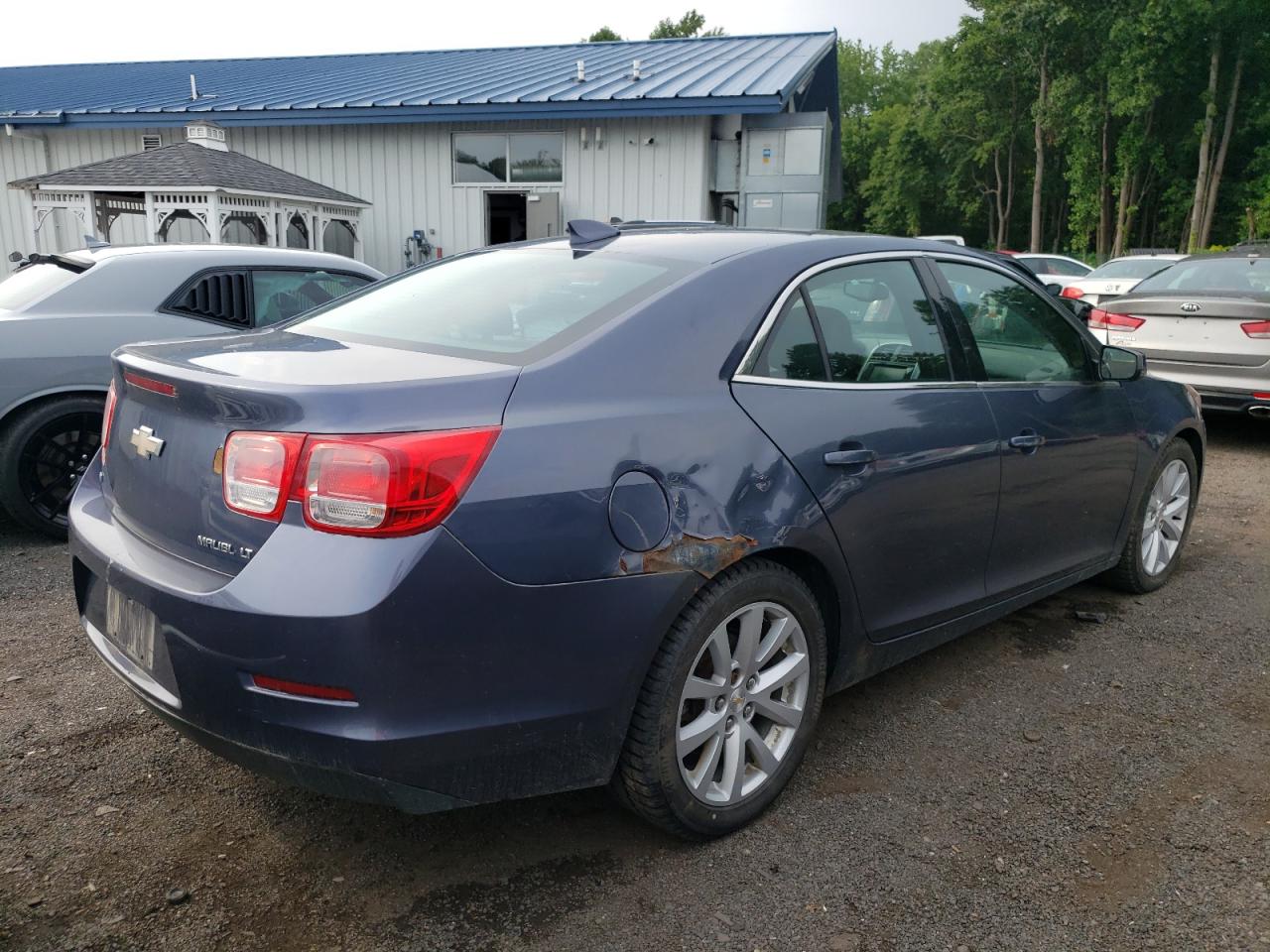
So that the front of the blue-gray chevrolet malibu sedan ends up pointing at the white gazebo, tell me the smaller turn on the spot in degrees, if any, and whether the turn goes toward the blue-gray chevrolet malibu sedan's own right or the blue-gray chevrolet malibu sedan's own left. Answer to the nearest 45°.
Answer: approximately 90° to the blue-gray chevrolet malibu sedan's own left

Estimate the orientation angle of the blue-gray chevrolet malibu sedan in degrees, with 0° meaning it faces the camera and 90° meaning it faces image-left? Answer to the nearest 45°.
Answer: approximately 225°

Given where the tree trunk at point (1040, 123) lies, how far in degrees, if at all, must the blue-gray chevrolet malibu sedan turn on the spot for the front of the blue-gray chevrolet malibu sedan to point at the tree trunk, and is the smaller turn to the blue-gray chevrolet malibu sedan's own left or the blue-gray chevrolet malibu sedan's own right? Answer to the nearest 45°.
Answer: approximately 45° to the blue-gray chevrolet malibu sedan's own left

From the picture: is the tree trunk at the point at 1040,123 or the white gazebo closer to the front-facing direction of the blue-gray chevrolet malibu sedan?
the tree trunk

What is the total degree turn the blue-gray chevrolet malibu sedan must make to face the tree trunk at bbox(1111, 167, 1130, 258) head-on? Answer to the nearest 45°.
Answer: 0° — it already faces it

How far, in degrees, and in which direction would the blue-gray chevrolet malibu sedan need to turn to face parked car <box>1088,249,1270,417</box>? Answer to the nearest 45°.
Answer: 0° — it already faces it

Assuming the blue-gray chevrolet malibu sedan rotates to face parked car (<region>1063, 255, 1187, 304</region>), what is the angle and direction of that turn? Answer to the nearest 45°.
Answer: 0° — it already faces it

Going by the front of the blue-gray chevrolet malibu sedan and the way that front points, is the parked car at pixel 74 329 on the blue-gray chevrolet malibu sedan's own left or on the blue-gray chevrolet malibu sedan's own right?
on the blue-gray chevrolet malibu sedan's own left
